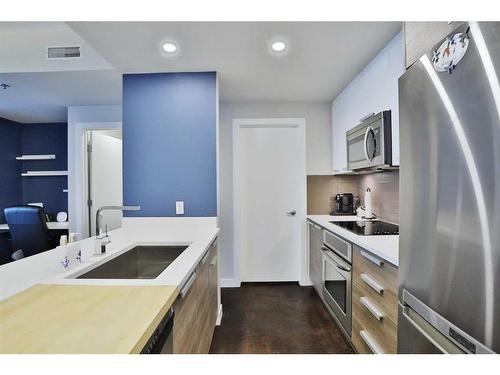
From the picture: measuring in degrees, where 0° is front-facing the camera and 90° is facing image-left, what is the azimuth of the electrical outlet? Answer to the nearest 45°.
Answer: approximately 0°

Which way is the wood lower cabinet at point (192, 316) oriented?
to the viewer's right

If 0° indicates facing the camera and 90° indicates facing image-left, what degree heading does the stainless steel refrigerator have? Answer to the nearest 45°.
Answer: approximately 45°

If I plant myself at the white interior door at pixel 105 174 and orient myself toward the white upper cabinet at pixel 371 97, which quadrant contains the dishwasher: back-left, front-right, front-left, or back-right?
front-right

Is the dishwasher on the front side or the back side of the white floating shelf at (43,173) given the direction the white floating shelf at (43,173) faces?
on the front side

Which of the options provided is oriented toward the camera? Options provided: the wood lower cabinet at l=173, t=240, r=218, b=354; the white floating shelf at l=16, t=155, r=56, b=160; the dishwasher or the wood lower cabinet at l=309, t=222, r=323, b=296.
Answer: the white floating shelf

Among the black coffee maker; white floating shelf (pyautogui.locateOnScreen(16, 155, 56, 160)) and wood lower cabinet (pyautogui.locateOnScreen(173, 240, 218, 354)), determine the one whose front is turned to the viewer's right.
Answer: the wood lower cabinet

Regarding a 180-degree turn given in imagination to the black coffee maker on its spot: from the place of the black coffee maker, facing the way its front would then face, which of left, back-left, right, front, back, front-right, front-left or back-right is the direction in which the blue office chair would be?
back

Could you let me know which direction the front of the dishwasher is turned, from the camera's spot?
facing to the right of the viewer

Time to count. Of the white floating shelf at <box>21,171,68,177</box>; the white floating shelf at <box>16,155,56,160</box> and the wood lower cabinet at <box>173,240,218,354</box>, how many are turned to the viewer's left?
0

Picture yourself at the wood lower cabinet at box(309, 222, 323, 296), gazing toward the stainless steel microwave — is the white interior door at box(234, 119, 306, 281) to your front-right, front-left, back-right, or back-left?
back-right

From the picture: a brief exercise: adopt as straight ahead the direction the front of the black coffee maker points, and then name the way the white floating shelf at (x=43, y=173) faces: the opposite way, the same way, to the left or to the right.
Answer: to the left

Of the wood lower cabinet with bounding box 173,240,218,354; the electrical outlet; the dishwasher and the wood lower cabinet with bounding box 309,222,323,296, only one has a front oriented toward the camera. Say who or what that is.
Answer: the electrical outlet

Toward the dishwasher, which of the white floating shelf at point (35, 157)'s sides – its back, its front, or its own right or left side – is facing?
front

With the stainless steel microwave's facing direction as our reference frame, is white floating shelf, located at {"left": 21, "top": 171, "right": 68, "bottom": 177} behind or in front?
in front

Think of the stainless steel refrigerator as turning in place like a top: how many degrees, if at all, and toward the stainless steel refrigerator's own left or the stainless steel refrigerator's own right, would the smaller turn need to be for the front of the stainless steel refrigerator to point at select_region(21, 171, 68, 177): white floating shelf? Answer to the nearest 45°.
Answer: approximately 45° to the stainless steel refrigerator's own right

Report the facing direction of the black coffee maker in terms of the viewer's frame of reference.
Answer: facing the viewer and to the left of the viewer

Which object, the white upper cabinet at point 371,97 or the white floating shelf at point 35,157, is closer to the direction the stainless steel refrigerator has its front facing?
the white floating shelf

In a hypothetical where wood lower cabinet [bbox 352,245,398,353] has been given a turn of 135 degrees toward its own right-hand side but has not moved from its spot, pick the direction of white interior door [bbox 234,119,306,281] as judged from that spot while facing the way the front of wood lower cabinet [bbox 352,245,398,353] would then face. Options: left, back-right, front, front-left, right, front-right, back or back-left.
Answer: front-left

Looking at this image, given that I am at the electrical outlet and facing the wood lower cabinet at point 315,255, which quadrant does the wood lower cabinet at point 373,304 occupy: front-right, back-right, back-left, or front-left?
front-right

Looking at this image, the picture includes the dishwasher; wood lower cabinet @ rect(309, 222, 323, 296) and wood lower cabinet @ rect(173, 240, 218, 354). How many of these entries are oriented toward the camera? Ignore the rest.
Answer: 0
